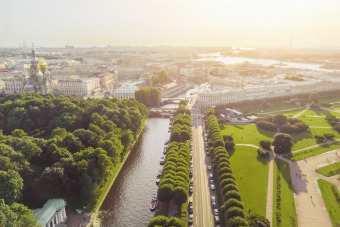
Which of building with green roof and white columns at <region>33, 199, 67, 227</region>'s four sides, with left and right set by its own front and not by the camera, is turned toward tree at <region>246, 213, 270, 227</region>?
front

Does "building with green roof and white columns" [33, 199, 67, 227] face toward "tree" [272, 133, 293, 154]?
no

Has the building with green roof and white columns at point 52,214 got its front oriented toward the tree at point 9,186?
no

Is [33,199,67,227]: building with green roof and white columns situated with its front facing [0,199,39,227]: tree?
no

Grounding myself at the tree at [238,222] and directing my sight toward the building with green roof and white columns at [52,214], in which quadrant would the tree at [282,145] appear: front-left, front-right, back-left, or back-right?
back-right

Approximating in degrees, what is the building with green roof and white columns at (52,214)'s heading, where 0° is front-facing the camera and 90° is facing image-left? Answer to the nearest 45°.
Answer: approximately 315°

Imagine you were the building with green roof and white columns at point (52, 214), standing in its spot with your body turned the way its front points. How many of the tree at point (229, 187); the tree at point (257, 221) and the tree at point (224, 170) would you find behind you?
0

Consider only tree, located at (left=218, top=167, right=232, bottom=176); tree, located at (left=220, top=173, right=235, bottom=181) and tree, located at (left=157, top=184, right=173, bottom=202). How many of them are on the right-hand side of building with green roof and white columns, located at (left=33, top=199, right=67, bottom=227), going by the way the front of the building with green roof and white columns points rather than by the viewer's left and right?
0

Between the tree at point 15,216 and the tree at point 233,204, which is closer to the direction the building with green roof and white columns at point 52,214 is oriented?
the tree at point 233,204

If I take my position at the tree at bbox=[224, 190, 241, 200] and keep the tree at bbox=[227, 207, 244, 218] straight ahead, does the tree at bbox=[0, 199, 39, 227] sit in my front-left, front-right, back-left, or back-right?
front-right

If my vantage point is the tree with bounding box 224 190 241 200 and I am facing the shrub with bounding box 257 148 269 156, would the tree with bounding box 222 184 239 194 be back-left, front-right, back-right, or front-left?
front-left

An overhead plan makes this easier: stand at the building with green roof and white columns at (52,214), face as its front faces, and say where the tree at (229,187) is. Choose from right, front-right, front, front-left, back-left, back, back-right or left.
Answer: front-left

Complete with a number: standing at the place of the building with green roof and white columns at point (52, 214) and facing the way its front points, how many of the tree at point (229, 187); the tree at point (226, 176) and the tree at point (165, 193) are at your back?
0

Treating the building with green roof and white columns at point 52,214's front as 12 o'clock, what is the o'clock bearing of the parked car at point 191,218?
The parked car is roughly at 11 o'clock from the building with green roof and white columns.

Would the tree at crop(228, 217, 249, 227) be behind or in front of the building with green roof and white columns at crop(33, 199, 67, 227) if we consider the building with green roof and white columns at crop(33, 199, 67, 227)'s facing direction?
in front

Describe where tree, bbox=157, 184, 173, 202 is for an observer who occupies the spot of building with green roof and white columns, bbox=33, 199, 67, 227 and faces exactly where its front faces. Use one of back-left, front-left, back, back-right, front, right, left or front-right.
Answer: front-left
